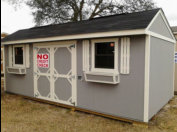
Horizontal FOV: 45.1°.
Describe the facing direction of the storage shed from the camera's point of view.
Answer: facing the viewer and to the left of the viewer

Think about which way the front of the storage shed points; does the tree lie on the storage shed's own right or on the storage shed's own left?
on the storage shed's own right
